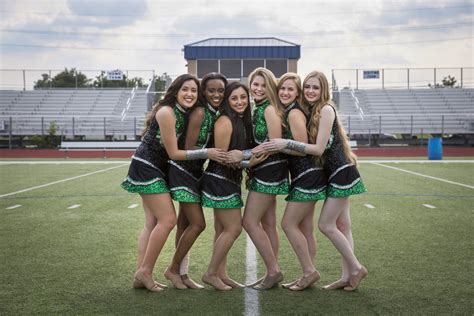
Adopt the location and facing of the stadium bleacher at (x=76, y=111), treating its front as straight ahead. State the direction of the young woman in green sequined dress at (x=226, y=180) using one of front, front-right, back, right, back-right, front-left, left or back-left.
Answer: front

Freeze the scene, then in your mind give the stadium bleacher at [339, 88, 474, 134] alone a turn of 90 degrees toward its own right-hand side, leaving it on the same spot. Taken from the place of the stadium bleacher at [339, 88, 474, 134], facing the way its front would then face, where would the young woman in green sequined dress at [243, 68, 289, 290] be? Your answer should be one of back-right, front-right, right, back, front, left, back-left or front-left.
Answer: left

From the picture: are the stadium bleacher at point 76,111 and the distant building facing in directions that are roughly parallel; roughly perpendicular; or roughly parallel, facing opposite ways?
roughly parallel

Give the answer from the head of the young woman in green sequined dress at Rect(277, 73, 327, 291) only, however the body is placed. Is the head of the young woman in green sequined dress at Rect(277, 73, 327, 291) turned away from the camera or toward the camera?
toward the camera

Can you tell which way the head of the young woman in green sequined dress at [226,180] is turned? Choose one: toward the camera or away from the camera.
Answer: toward the camera

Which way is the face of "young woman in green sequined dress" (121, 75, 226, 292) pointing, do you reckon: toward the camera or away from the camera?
toward the camera

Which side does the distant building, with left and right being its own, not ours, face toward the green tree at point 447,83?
left

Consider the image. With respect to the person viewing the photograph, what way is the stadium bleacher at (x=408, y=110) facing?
facing the viewer

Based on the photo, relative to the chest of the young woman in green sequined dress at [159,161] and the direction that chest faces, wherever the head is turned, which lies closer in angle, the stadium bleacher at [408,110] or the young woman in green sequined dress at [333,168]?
the young woman in green sequined dress

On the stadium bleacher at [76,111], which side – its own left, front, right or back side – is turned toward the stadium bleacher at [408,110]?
left

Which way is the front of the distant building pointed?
toward the camera
